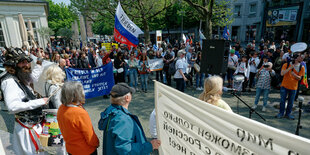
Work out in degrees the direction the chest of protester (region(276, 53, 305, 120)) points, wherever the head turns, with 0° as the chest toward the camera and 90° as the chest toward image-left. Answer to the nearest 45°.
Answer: approximately 0°

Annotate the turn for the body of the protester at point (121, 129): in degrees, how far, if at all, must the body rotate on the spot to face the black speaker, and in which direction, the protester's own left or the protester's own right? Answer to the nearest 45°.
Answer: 0° — they already face it

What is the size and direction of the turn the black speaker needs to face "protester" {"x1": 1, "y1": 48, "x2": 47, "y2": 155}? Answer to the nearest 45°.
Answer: approximately 45° to its right

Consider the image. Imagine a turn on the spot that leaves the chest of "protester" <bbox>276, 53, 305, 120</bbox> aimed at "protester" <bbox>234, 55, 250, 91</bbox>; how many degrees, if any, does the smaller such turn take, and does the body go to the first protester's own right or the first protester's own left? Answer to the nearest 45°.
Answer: approximately 135° to the first protester's own right

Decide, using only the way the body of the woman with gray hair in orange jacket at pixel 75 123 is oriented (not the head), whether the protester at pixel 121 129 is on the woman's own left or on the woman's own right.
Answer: on the woman's own right

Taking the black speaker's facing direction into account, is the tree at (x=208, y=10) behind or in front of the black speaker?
behind

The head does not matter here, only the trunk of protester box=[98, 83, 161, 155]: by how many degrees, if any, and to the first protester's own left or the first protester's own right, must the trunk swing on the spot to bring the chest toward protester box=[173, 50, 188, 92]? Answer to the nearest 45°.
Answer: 0° — they already face them

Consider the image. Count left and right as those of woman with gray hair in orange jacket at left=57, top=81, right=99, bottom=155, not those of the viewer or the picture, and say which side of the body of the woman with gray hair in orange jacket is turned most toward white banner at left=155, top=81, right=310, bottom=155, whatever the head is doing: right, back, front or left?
right
